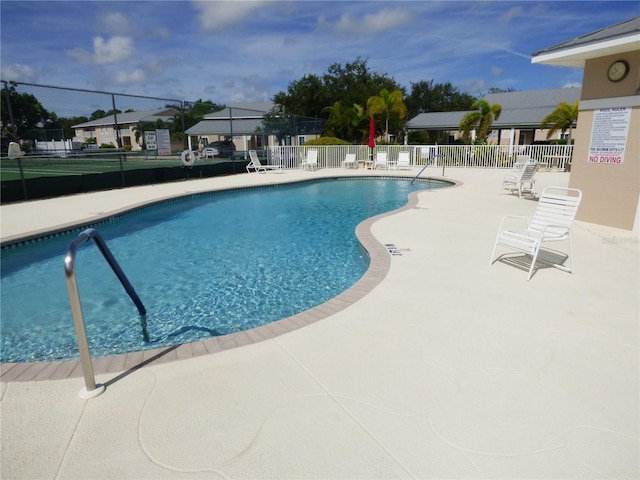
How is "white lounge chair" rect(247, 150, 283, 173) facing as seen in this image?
to the viewer's right

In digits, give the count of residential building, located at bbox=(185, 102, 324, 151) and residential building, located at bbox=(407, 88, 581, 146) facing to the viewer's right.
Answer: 0

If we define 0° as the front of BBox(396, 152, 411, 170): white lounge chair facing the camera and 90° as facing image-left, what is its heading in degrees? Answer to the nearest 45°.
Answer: approximately 0°

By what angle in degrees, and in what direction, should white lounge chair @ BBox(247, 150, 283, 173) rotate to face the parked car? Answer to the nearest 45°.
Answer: approximately 135° to its left

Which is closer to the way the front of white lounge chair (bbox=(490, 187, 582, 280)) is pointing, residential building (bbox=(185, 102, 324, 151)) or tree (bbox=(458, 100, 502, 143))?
the residential building

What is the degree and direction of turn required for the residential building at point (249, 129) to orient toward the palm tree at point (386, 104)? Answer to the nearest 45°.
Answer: approximately 45° to its left

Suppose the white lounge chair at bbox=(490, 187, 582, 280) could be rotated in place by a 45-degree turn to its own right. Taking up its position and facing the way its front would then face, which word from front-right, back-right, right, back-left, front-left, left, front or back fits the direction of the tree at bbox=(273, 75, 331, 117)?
front-right

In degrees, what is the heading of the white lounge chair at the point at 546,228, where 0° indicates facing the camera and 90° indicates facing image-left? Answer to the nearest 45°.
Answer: approximately 45°

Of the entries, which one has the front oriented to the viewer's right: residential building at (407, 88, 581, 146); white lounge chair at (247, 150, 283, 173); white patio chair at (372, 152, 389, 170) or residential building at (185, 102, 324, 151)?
the white lounge chair

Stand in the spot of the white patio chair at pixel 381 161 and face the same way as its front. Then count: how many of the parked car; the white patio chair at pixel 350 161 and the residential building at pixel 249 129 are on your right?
3

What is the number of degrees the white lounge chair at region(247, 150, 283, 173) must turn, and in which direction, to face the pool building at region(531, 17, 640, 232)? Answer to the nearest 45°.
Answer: approximately 45° to its right

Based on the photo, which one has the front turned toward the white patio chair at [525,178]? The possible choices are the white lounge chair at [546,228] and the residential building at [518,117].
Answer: the residential building
